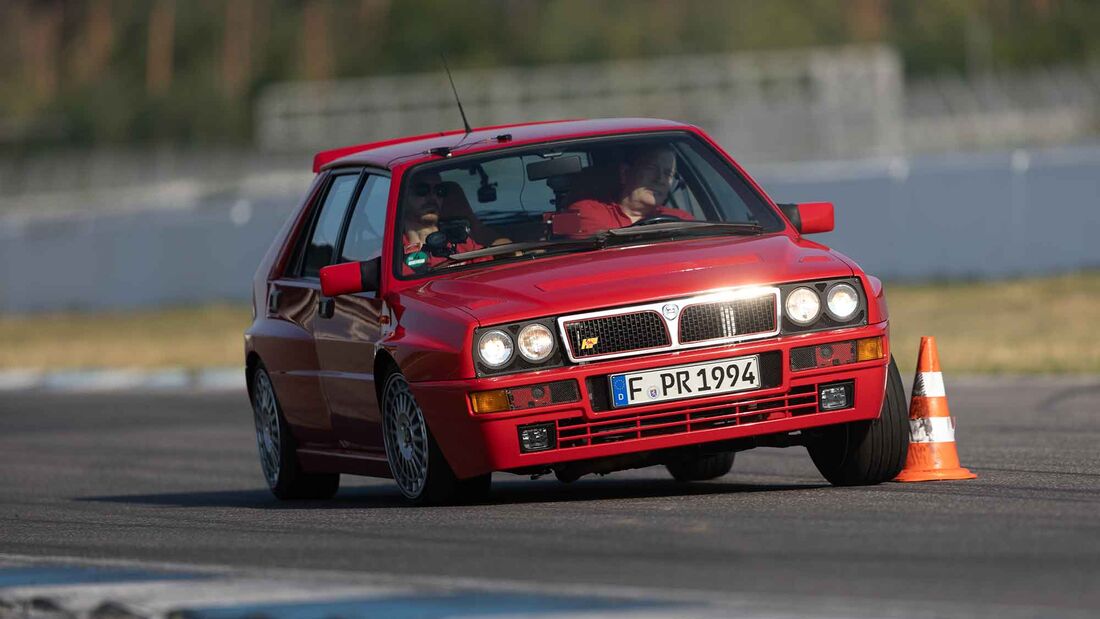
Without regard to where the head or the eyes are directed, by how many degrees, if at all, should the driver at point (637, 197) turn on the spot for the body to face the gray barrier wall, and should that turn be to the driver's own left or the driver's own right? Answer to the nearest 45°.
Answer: approximately 135° to the driver's own left

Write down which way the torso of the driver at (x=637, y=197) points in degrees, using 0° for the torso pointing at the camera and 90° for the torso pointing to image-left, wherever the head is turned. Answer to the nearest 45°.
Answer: approximately 315°

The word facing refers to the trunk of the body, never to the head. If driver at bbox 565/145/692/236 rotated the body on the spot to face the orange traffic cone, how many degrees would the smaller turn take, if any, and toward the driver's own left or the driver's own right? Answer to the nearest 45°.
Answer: approximately 45° to the driver's own left
